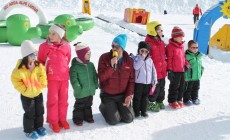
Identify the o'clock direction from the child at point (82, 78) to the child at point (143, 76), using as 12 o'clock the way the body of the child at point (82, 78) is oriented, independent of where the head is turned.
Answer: the child at point (143, 76) is roughly at 10 o'clock from the child at point (82, 78).

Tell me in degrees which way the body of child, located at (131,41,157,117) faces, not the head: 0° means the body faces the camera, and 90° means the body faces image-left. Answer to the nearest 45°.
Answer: approximately 0°

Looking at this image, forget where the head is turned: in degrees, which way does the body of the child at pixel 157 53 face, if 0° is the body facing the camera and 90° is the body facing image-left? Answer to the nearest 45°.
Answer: approximately 315°

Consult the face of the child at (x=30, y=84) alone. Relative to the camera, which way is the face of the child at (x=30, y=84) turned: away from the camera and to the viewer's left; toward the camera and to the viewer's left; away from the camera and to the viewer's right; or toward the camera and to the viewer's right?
toward the camera and to the viewer's right

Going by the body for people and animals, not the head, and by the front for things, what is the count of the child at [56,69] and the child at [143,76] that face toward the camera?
2

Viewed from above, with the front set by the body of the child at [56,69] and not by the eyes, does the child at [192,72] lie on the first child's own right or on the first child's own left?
on the first child's own left

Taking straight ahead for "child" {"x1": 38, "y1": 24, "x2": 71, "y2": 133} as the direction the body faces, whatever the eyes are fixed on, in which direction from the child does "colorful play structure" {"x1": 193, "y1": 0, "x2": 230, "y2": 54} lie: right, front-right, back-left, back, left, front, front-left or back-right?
back-left
